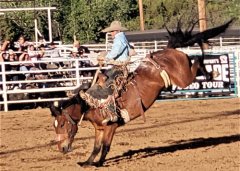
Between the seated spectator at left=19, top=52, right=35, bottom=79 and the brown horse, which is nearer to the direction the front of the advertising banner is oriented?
the brown horse

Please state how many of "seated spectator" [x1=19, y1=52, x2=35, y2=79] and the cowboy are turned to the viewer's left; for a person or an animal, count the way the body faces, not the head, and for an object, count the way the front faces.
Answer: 1

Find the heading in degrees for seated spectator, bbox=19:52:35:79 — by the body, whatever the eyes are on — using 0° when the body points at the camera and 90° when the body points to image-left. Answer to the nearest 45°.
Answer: approximately 0°

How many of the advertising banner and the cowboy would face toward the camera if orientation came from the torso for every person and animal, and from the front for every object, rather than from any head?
1

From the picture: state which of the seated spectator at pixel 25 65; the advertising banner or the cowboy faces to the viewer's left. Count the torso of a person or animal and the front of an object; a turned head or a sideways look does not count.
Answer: the cowboy

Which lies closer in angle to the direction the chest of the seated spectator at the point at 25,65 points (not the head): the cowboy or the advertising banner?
the cowboy

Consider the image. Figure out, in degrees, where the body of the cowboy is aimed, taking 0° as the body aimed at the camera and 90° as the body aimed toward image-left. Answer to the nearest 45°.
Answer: approximately 90°

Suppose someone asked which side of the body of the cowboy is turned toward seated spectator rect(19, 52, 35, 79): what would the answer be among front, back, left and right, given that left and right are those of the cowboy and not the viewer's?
right

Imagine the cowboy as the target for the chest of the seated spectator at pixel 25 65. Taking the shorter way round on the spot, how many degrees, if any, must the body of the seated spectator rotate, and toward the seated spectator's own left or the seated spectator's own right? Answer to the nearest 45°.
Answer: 0° — they already face them

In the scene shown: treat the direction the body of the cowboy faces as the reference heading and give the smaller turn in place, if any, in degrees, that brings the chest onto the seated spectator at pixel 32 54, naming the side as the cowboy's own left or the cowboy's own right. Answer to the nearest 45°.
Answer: approximately 90° to the cowboy's own right

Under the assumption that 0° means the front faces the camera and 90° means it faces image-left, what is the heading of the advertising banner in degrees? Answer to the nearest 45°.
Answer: approximately 0°

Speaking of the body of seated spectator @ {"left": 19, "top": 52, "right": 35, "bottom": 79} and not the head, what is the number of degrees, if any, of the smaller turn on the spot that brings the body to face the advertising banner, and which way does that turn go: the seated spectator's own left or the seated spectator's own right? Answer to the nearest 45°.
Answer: approximately 90° to the seated spectator's own left
